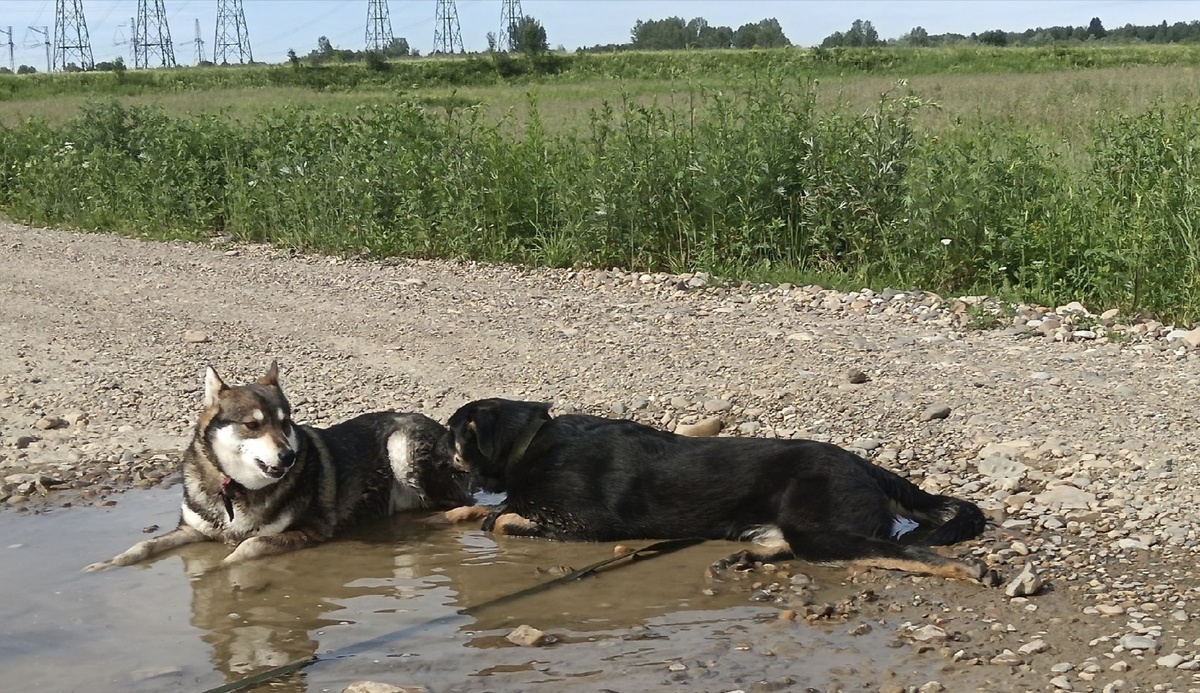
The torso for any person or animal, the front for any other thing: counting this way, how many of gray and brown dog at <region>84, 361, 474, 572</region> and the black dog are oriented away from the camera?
0

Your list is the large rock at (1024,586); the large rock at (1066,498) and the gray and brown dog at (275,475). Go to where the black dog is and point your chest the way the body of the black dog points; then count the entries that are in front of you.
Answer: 1

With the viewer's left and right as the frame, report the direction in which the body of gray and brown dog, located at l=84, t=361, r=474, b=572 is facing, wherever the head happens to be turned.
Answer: facing the viewer and to the left of the viewer

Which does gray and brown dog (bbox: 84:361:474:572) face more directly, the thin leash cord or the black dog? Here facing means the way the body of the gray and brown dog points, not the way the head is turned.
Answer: the thin leash cord

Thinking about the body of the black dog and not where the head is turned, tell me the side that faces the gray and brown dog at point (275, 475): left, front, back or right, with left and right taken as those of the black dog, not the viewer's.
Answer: front

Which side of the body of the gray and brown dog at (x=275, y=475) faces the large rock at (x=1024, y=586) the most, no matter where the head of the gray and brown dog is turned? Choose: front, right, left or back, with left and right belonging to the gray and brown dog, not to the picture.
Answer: left

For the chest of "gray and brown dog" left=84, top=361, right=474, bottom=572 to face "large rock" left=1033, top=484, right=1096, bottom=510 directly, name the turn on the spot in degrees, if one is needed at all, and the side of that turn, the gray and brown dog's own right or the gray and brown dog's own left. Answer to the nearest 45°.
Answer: approximately 135° to the gray and brown dog's own left

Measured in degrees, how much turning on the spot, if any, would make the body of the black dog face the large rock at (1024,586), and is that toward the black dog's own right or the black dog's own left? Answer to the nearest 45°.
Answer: approximately 135° to the black dog's own left

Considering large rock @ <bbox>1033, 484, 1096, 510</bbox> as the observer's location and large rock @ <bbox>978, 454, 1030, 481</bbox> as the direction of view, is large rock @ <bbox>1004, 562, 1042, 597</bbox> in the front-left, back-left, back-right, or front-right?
back-left

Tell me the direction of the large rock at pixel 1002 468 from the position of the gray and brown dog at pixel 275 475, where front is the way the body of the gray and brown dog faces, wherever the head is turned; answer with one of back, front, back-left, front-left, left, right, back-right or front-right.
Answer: back-left

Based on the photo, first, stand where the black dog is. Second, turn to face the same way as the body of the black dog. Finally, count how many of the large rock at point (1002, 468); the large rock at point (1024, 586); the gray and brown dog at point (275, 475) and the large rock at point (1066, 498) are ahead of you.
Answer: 1

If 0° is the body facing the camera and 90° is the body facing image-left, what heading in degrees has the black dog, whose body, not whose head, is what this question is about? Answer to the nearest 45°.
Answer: approximately 90°
